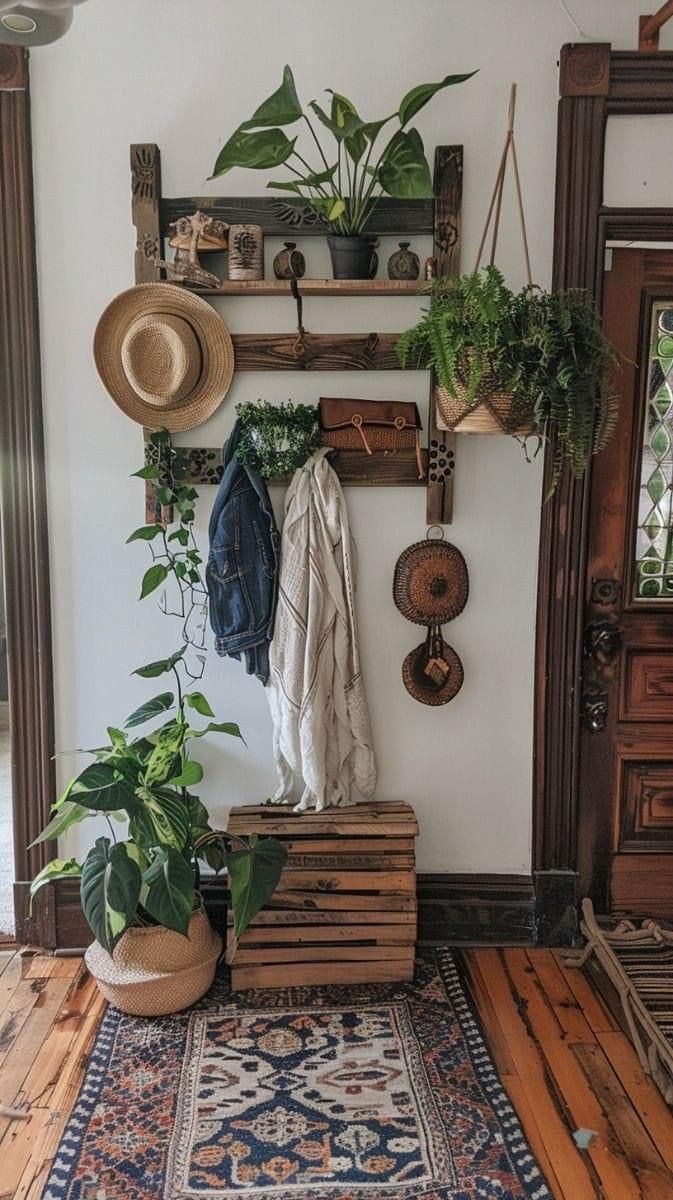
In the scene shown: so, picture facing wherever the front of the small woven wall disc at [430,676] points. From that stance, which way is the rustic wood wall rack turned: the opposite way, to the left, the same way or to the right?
the same way

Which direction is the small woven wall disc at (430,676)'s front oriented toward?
toward the camera

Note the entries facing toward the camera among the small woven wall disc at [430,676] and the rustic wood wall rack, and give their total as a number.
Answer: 2

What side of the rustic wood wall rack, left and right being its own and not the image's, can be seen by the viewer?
front

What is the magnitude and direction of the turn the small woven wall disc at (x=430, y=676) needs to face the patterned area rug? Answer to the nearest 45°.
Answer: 0° — it already faces it
